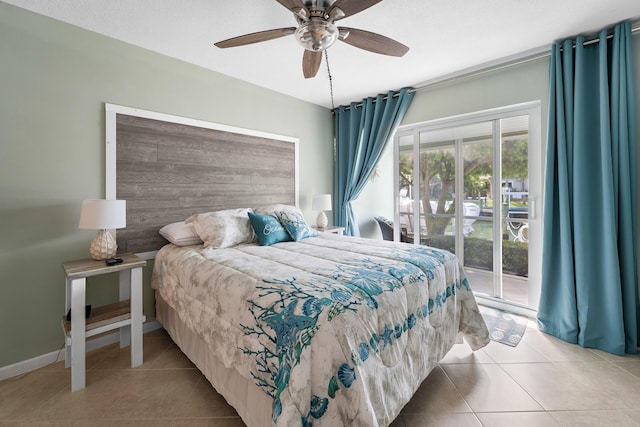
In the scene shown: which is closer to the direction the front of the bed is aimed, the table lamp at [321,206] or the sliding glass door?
the sliding glass door

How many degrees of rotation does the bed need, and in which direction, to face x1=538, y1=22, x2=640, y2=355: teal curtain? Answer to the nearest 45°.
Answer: approximately 45° to its left

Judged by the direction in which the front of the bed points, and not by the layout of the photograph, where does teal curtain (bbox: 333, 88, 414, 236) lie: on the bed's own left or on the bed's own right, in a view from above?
on the bed's own left

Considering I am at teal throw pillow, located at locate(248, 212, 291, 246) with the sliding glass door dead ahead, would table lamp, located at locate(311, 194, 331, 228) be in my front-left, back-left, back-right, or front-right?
front-left

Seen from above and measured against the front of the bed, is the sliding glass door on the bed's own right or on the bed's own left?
on the bed's own left

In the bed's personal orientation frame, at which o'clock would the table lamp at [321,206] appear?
The table lamp is roughly at 8 o'clock from the bed.

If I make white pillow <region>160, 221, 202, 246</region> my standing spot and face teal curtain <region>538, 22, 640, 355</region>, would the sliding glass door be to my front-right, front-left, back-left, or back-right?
front-left

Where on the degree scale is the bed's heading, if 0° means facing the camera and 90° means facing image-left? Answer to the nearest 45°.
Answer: approximately 315°
